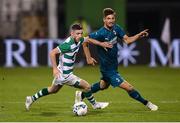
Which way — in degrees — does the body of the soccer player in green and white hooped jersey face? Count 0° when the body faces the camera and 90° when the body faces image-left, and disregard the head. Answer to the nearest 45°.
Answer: approximately 315°
